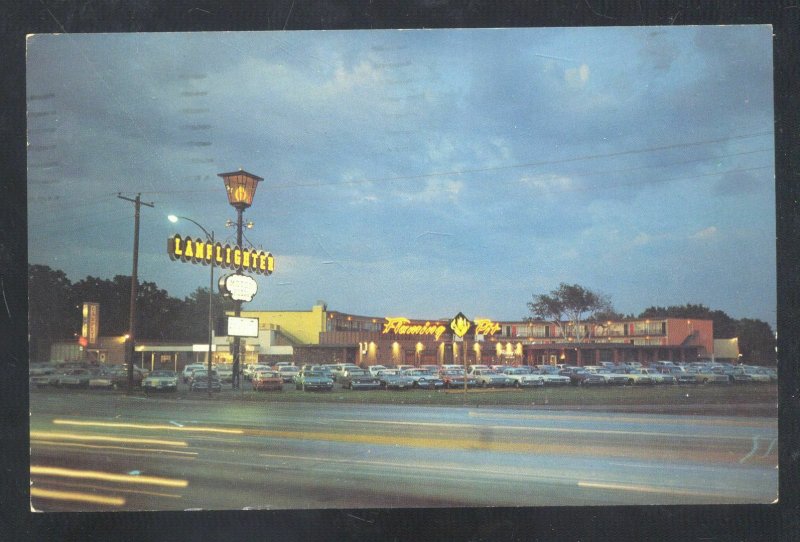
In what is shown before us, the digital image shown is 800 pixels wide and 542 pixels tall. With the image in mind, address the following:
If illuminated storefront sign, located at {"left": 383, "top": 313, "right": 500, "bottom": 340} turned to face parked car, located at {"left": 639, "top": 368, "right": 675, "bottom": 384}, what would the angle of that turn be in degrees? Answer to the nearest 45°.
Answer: approximately 90° to its left

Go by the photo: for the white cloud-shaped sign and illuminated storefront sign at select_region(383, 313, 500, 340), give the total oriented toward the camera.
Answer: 2

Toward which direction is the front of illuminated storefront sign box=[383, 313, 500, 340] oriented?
toward the camera

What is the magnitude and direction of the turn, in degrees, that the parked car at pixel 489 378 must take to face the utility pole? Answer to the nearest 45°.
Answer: approximately 90° to its right

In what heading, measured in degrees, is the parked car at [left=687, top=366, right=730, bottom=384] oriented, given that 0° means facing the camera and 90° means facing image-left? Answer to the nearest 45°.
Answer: approximately 315°

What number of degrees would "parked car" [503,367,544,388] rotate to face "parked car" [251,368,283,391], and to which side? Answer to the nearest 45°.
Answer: approximately 135° to its right

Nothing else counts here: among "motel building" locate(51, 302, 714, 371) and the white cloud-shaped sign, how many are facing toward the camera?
2

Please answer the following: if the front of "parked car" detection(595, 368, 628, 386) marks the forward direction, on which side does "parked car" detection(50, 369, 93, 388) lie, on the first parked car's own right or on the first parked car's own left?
on the first parked car's own right

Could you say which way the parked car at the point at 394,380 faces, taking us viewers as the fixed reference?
facing the viewer and to the right of the viewer

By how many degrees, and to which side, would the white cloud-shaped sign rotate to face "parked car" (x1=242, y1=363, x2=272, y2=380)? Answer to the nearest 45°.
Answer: approximately 180°
